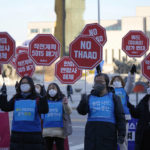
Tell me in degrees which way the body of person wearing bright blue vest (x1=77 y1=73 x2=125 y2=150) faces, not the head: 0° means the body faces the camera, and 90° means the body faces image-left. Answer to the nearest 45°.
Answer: approximately 0°

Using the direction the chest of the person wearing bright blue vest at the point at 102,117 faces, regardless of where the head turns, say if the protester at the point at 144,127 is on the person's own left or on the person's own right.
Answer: on the person's own left

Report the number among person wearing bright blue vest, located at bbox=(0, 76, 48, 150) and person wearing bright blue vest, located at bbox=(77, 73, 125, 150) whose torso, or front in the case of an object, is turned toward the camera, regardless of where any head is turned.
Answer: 2

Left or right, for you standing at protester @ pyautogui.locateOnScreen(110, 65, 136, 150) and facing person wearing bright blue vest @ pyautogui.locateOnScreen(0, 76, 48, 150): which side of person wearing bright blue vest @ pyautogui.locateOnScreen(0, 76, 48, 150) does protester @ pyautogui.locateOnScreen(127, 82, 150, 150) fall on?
left

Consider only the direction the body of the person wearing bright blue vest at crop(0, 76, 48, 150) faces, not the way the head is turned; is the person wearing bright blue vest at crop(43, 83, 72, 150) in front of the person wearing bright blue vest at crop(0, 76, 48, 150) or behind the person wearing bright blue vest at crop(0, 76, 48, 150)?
behind
